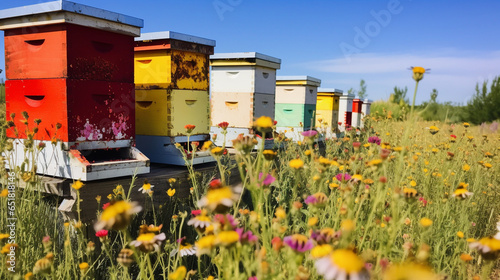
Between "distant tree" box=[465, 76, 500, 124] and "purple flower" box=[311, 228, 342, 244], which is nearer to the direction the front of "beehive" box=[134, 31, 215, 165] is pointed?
the purple flower

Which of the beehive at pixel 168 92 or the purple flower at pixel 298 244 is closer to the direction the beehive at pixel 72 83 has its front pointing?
the purple flower

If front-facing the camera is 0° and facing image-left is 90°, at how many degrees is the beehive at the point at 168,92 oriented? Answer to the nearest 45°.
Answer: approximately 315°

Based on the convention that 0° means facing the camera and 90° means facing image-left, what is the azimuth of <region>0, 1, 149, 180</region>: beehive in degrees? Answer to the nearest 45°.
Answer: approximately 315°

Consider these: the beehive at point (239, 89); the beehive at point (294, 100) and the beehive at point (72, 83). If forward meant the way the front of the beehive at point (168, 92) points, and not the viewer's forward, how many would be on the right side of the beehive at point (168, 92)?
1

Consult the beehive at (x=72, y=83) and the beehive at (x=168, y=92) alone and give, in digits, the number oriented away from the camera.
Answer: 0

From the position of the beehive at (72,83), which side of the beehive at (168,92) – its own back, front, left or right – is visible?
right

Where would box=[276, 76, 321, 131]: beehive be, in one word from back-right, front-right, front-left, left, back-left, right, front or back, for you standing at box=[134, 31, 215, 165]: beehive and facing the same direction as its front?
left

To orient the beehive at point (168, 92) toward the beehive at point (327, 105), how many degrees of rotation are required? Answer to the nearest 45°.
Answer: approximately 90° to its left
